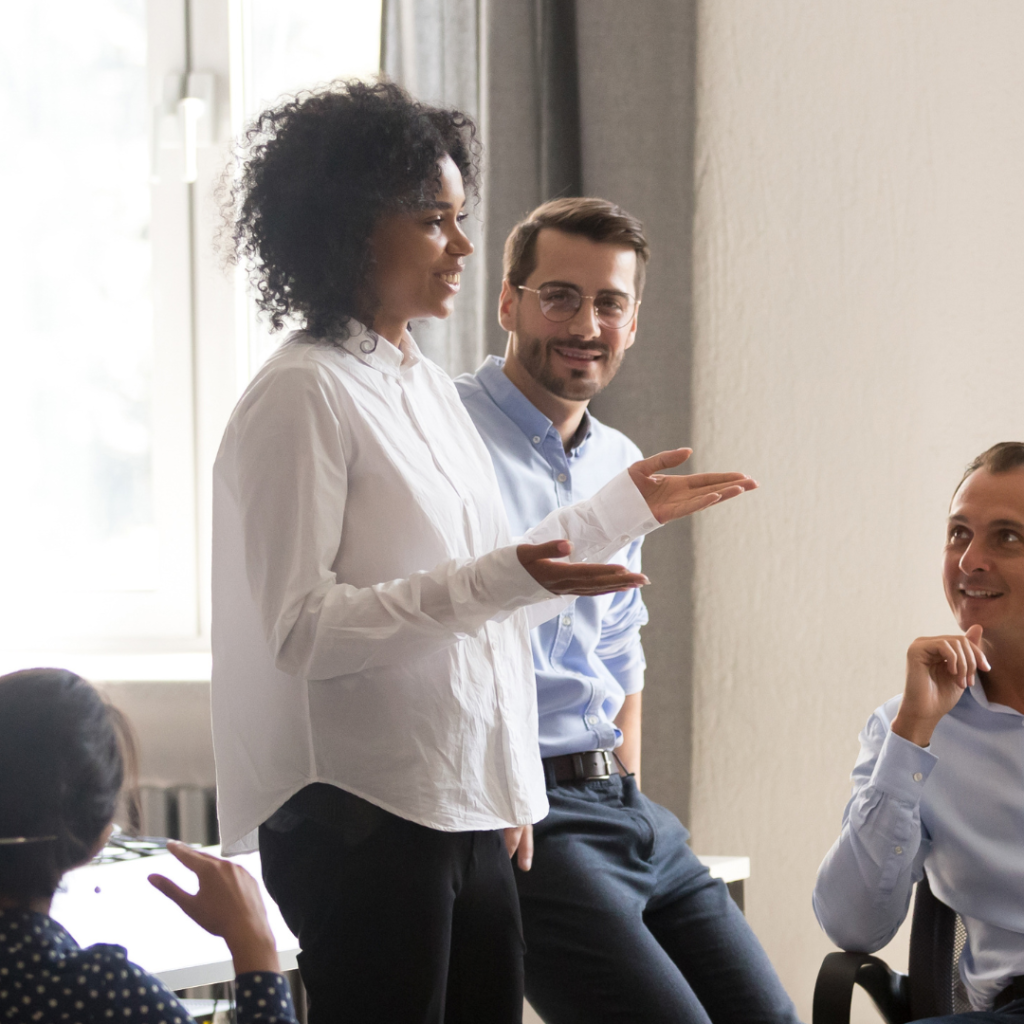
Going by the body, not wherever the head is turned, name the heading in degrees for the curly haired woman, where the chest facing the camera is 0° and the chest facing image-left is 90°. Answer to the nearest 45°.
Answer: approximately 315°

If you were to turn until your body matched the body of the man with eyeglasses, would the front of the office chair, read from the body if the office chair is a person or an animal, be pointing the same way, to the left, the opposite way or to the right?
to the right

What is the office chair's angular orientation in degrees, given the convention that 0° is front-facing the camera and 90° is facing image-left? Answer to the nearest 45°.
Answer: approximately 45°

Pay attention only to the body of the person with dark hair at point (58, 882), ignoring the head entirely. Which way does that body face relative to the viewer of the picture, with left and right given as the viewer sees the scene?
facing away from the viewer and to the right of the viewer

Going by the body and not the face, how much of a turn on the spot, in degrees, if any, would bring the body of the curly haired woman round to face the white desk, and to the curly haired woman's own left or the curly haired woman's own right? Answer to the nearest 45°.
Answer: approximately 180°

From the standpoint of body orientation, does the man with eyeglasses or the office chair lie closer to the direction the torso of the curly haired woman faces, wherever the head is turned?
the office chair

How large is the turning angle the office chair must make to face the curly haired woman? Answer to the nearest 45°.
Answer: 0° — it already faces them

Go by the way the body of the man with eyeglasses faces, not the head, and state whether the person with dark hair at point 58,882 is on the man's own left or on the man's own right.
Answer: on the man's own right
